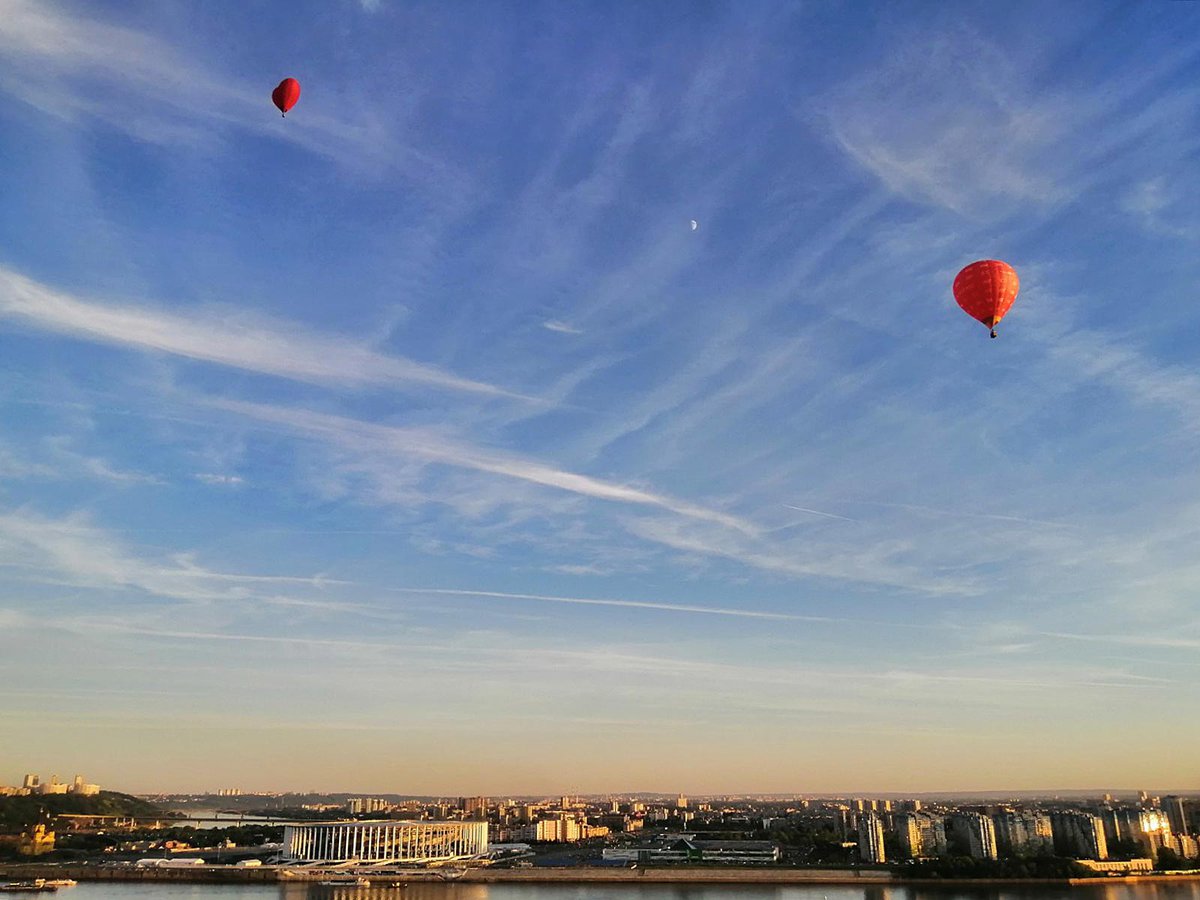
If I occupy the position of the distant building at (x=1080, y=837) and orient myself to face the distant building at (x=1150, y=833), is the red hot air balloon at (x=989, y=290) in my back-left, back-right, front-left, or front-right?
back-right

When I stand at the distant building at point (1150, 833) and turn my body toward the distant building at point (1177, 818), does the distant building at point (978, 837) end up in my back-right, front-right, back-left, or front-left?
back-left
